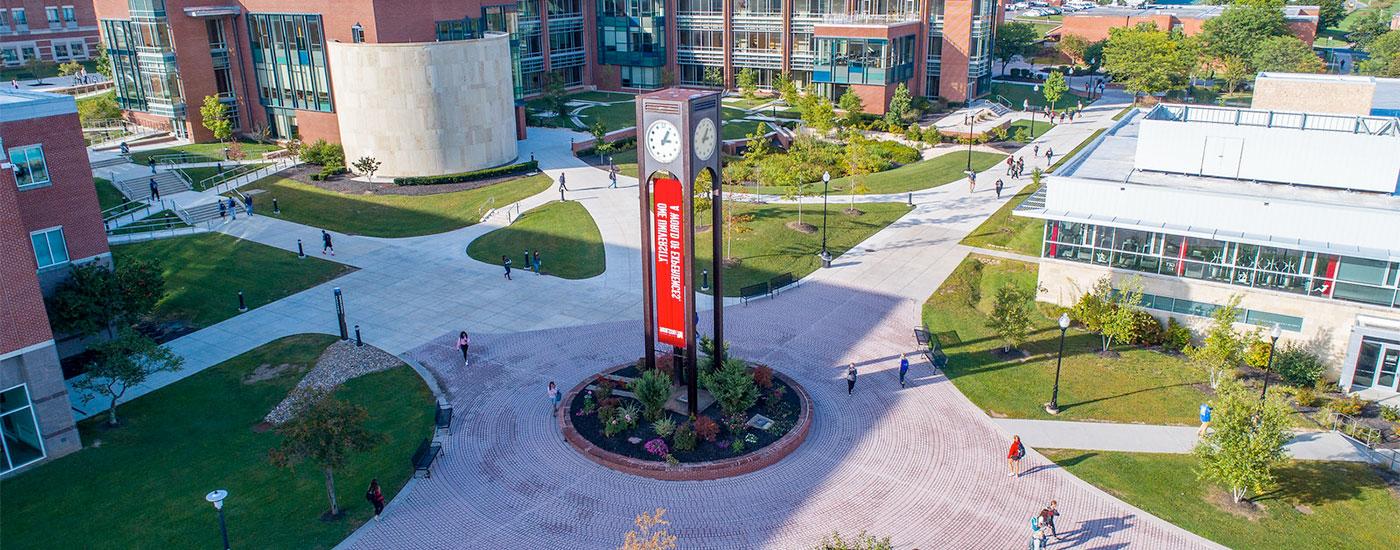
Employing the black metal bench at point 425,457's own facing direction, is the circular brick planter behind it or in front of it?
in front

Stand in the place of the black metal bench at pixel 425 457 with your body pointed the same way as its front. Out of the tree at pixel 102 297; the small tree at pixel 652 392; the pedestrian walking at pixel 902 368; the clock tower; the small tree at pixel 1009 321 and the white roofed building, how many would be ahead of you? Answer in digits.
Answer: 5

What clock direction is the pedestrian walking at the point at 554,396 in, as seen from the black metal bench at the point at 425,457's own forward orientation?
The pedestrian walking is roughly at 11 o'clock from the black metal bench.

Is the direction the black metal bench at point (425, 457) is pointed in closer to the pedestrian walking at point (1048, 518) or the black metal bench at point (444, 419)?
the pedestrian walking

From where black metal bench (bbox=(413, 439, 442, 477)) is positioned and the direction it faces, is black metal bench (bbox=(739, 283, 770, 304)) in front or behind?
in front

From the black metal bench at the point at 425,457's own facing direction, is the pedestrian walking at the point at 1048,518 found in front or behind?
in front

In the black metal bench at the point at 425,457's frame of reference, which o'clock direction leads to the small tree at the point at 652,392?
The small tree is roughly at 12 o'clock from the black metal bench.

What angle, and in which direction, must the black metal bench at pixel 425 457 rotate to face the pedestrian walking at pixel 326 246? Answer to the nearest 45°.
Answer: approximately 90° to its left

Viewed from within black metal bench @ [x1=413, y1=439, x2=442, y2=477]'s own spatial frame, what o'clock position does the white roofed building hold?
The white roofed building is roughly at 12 o'clock from the black metal bench.

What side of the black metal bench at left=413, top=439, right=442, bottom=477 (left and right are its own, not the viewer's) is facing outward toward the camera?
right

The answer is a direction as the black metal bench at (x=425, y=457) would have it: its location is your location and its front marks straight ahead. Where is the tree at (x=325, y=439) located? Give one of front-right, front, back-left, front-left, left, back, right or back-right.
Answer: back-right
